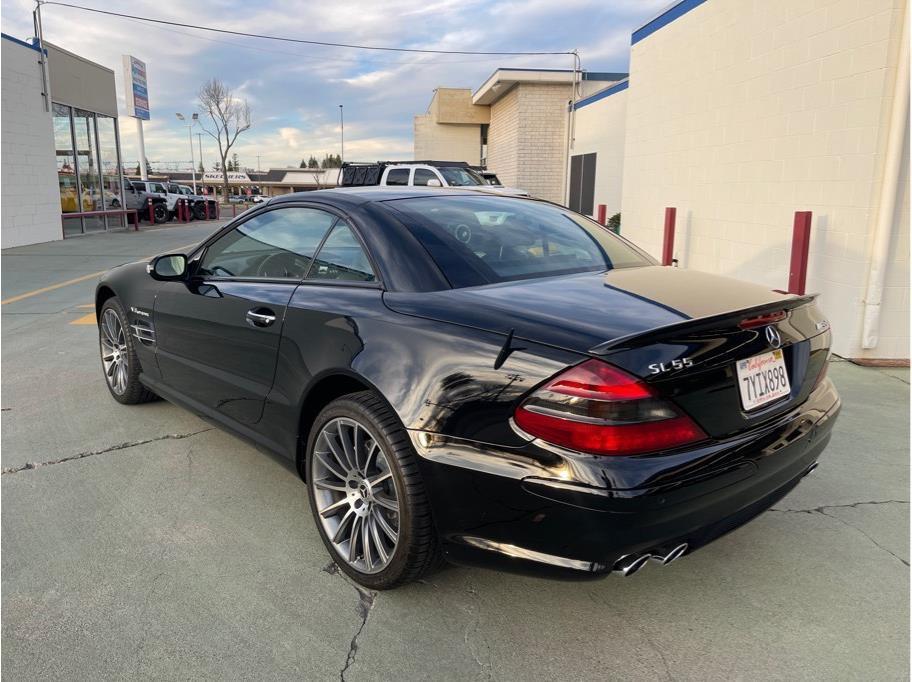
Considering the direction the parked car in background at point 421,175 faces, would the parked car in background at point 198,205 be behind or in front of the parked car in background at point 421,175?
behind

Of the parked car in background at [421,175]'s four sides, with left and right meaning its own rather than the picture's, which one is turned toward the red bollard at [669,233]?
front

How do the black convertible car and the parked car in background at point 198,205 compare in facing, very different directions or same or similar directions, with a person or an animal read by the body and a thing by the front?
very different directions

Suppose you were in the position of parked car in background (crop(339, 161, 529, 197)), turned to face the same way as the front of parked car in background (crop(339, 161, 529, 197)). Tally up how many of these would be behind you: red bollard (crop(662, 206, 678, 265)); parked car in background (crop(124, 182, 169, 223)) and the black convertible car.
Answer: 1

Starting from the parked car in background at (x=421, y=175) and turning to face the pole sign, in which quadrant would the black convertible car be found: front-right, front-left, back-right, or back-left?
back-left

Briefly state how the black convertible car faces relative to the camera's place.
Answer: facing away from the viewer and to the left of the viewer

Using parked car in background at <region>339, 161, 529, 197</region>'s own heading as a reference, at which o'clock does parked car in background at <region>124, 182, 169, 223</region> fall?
parked car in background at <region>124, 182, 169, 223</region> is roughly at 6 o'clock from parked car in background at <region>339, 161, 529, 197</region>.

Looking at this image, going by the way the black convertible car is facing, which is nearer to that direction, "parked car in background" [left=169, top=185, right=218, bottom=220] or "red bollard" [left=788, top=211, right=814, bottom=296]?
the parked car in background

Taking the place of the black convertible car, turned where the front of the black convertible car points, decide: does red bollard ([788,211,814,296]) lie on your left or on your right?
on your right

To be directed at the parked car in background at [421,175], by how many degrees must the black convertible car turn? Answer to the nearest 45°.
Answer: approximately 45° to its right

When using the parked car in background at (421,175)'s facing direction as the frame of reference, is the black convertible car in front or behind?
in front

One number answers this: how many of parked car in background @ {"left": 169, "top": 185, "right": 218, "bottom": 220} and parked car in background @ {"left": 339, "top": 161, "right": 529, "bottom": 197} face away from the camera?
0
